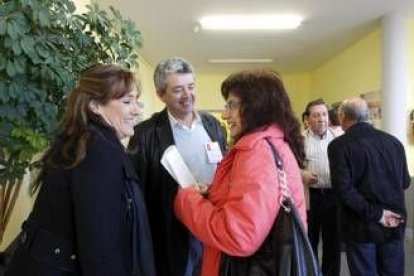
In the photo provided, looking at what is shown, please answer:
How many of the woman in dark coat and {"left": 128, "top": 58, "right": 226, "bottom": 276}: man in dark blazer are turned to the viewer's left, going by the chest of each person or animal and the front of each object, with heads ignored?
0

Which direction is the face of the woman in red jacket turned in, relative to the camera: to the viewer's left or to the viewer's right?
to the viewer's left

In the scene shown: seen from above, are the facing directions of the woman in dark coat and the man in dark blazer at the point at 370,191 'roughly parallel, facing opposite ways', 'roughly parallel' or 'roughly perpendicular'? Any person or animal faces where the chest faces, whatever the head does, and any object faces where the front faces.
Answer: roughly perpendicular

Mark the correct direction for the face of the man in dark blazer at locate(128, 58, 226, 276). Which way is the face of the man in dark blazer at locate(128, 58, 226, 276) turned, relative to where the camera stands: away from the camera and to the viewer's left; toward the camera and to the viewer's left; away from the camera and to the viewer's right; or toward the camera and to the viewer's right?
toward the camera and to the viewer's right

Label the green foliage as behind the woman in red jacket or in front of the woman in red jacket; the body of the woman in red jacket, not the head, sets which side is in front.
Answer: in front

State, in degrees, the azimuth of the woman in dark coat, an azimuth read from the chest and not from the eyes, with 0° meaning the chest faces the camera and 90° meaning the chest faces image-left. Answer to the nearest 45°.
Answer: approximately 270°

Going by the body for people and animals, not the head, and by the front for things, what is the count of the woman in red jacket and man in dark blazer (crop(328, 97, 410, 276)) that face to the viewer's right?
0

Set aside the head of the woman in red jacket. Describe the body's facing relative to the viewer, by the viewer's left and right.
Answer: facing to the left of the viewer

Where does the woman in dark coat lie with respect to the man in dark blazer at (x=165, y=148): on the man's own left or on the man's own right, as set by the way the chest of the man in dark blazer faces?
on the man's own right
